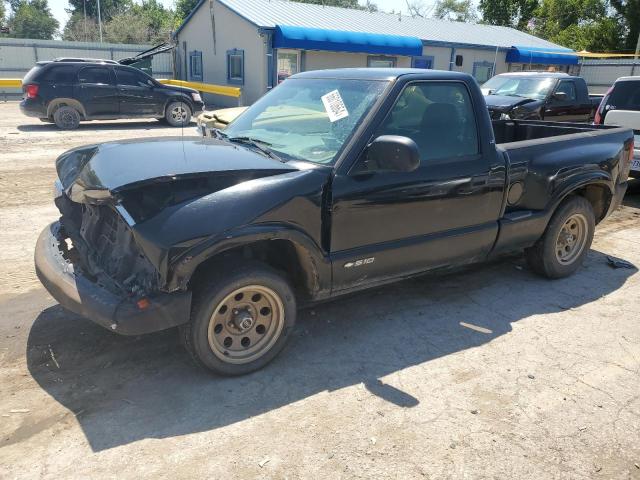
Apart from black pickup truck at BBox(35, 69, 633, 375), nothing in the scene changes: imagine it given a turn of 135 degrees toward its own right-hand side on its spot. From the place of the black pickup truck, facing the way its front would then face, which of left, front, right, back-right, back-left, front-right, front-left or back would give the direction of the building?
front

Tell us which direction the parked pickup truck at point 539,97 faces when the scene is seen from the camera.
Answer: facing the viewer and to the left of the viewer

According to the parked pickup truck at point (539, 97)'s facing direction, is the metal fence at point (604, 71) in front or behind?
behind

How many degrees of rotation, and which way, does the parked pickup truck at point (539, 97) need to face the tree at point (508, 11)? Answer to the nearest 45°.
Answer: approximately 135° to its right

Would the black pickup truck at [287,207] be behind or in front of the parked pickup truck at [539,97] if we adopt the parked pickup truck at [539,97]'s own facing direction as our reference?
in front

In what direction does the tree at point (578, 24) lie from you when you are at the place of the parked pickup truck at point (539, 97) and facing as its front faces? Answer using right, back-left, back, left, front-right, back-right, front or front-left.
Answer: back-right

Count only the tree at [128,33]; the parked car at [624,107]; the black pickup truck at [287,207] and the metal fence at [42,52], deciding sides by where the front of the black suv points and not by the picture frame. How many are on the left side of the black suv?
2

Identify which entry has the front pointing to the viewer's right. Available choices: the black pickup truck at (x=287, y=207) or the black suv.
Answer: the black suv

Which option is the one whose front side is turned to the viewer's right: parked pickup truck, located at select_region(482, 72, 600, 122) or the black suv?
the black suv

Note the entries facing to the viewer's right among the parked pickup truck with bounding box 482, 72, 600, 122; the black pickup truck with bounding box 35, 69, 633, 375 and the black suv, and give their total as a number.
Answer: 1

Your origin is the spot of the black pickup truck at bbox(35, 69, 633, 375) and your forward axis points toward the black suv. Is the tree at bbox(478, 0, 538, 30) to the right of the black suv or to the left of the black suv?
right

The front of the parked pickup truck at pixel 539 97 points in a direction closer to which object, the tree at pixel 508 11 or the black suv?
the black suv

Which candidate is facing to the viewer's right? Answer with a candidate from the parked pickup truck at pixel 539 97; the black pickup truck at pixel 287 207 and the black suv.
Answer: the black suv

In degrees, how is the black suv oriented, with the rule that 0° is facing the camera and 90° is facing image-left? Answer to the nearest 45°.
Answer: approximately 270°

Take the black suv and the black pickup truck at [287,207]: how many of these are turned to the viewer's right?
1

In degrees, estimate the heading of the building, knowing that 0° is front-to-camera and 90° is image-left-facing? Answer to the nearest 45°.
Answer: approximately 315°

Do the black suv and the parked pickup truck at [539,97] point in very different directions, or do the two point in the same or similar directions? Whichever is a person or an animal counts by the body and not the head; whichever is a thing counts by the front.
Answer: very different directions
